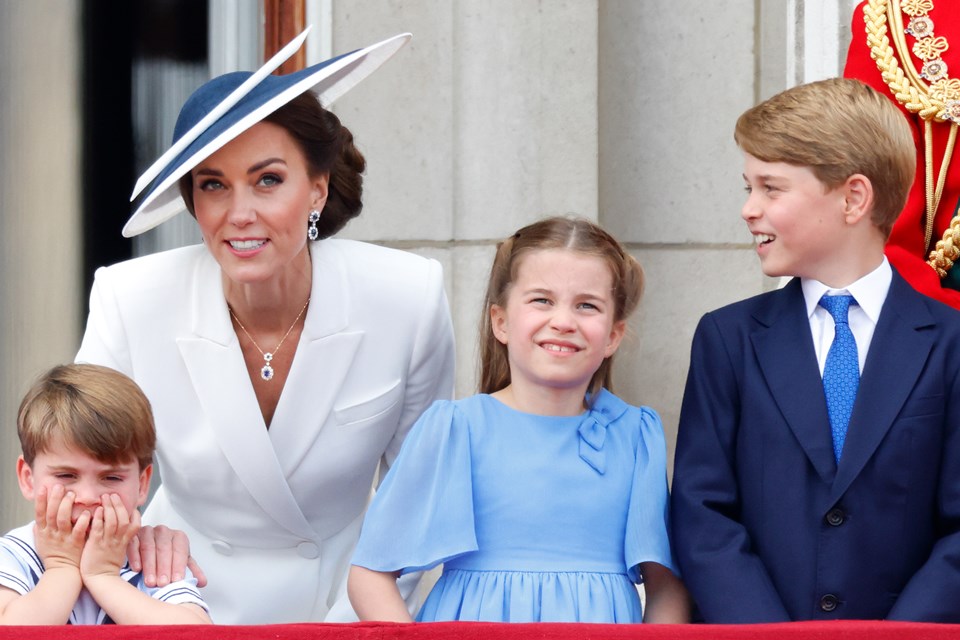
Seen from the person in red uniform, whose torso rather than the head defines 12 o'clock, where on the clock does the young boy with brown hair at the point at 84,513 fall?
The young boy with brown hair is roughly at 2 o'clock from the person in red uniform.

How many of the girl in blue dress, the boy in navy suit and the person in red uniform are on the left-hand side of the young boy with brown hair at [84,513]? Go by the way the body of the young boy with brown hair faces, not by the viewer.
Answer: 3

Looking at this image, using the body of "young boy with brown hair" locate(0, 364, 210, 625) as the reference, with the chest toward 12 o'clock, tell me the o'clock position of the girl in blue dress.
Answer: The girl in blue dress is roughly at 9 o'clock from the young boy with brown hair.

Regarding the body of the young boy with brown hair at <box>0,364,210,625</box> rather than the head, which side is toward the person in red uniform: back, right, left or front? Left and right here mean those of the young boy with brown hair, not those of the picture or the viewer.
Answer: left

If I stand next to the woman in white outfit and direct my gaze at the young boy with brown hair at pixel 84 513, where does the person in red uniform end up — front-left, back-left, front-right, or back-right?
back-left

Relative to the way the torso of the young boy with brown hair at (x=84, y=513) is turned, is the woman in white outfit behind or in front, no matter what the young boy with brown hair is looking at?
behind

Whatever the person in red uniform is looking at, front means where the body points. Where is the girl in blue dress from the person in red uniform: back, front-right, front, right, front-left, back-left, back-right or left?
front-right
